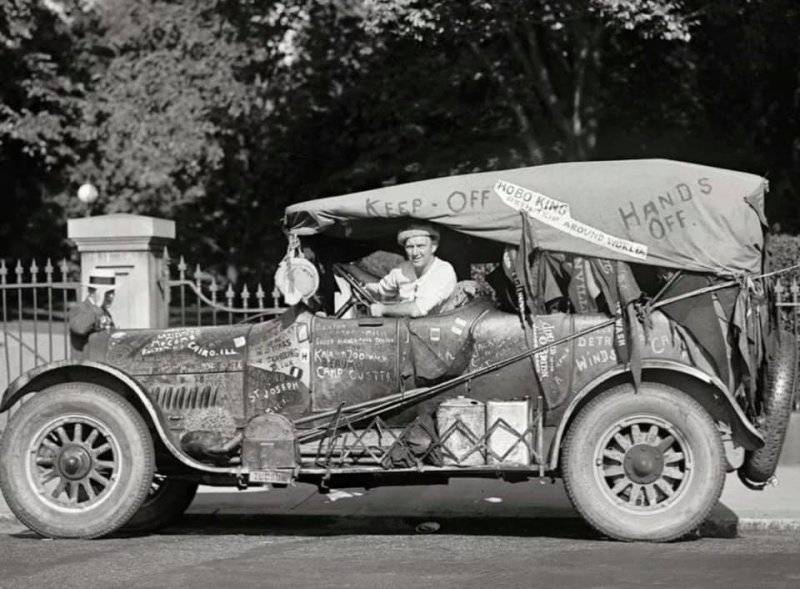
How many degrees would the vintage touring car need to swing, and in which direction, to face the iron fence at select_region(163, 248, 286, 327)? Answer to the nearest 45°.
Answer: approximately 45° to its right

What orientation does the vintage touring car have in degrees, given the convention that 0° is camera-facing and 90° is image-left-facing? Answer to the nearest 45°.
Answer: approximately 90°

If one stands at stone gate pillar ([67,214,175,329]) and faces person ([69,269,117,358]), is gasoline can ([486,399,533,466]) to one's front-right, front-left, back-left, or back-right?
front-left

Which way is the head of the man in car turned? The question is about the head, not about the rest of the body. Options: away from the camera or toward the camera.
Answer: toward the camera

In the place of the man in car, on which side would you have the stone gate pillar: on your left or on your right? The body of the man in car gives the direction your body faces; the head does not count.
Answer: on your right

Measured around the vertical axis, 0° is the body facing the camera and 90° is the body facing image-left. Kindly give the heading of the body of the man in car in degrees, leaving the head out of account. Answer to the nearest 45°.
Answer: approximately 45°

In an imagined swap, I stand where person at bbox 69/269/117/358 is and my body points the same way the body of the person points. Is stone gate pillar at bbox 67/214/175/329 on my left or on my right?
on my left

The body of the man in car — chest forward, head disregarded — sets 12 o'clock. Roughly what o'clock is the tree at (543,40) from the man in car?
The tree is roughly at 5 o'clock from the man in car.

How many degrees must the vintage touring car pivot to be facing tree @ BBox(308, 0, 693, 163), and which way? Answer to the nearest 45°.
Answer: approximately 90° to its right

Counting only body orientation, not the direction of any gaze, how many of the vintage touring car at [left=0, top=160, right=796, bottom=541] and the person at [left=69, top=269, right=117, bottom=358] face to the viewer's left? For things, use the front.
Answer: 1
